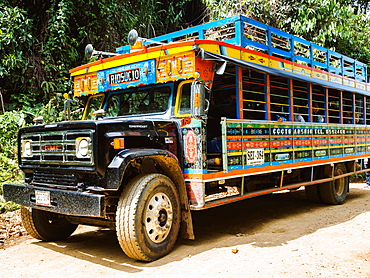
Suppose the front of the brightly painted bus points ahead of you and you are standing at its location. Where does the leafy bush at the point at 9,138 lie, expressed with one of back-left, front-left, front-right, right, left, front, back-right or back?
right

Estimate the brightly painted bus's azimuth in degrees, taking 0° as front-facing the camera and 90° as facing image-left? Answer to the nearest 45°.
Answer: approximately 45°
